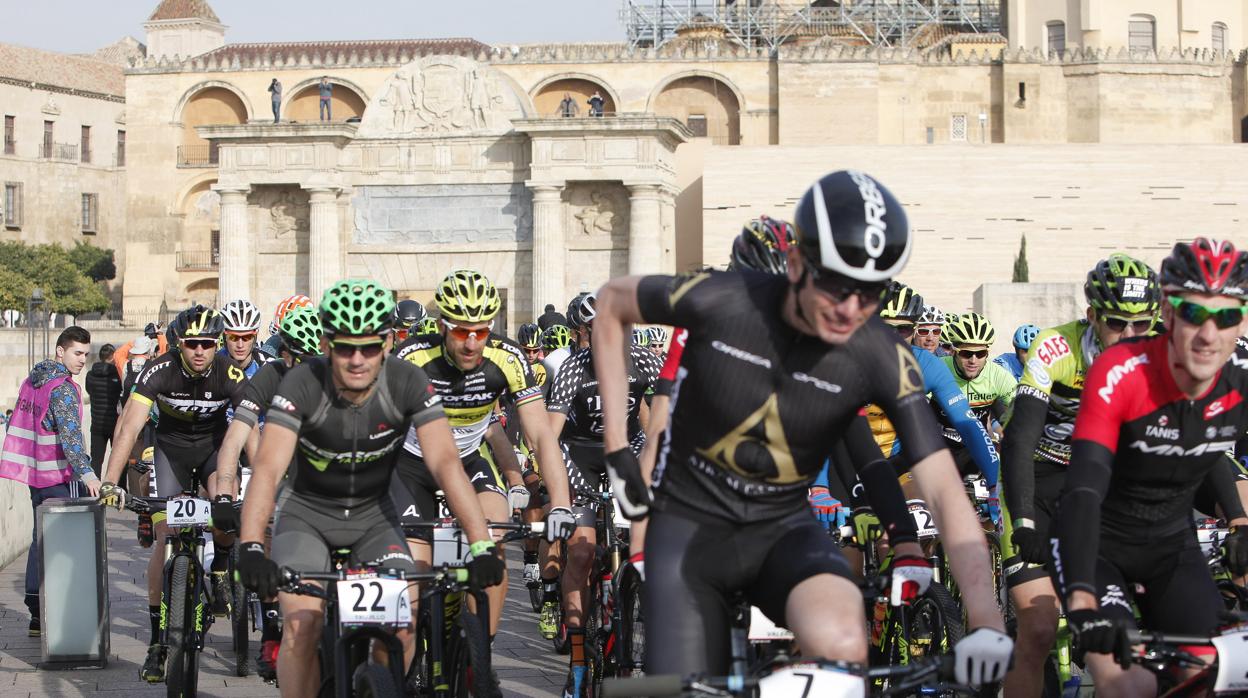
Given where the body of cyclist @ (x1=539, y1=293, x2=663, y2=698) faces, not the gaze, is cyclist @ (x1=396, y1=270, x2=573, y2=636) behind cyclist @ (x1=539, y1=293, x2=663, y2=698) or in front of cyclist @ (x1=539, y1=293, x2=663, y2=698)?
in front

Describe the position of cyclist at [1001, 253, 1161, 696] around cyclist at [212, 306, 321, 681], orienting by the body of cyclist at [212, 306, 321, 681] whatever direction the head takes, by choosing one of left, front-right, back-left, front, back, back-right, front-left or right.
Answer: front-left

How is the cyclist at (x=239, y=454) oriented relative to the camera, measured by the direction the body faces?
toward the camera

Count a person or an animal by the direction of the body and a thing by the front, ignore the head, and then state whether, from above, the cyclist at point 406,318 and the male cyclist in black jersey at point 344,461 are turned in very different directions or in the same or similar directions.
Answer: same or similar directions

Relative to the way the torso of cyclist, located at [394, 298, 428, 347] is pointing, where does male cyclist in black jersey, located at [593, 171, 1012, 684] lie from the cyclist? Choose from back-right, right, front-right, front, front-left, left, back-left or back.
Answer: front

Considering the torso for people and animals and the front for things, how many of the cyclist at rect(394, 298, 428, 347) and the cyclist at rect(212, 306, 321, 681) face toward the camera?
2

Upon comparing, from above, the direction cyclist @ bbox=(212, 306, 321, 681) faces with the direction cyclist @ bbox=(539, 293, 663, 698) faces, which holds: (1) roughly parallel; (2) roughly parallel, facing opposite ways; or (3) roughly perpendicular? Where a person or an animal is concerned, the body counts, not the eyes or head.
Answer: roughly parallel

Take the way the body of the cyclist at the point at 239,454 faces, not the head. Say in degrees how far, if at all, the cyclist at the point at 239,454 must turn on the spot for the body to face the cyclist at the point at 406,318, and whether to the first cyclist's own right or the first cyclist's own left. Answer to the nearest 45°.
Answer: approximately 180°

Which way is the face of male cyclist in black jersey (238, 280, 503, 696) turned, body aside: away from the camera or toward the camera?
toward the camera

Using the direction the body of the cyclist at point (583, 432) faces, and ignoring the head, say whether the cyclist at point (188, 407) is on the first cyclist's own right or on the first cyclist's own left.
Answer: on the first cyclist's own right

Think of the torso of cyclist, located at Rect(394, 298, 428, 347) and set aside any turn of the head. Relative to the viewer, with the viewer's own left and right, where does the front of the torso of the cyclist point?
facing the viewer

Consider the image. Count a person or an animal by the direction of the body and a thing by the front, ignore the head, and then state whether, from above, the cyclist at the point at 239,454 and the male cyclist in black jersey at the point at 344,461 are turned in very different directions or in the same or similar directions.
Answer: same or similar directions

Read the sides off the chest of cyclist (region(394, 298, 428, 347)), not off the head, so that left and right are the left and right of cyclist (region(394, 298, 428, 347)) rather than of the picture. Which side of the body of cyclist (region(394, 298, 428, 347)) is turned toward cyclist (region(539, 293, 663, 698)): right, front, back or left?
front

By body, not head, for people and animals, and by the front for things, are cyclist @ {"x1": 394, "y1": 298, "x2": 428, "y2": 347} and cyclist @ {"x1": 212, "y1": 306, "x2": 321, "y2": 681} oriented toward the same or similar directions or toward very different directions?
same or similar directions

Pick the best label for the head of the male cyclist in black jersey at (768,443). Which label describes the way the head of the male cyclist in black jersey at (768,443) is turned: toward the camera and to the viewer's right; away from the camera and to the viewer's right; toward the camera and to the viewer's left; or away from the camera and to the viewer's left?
toward the camera and to the viewer's right

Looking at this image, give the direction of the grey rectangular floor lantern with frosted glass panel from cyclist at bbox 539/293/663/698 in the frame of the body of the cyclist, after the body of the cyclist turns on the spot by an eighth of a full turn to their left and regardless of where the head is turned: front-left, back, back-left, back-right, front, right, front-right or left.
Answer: back-right
